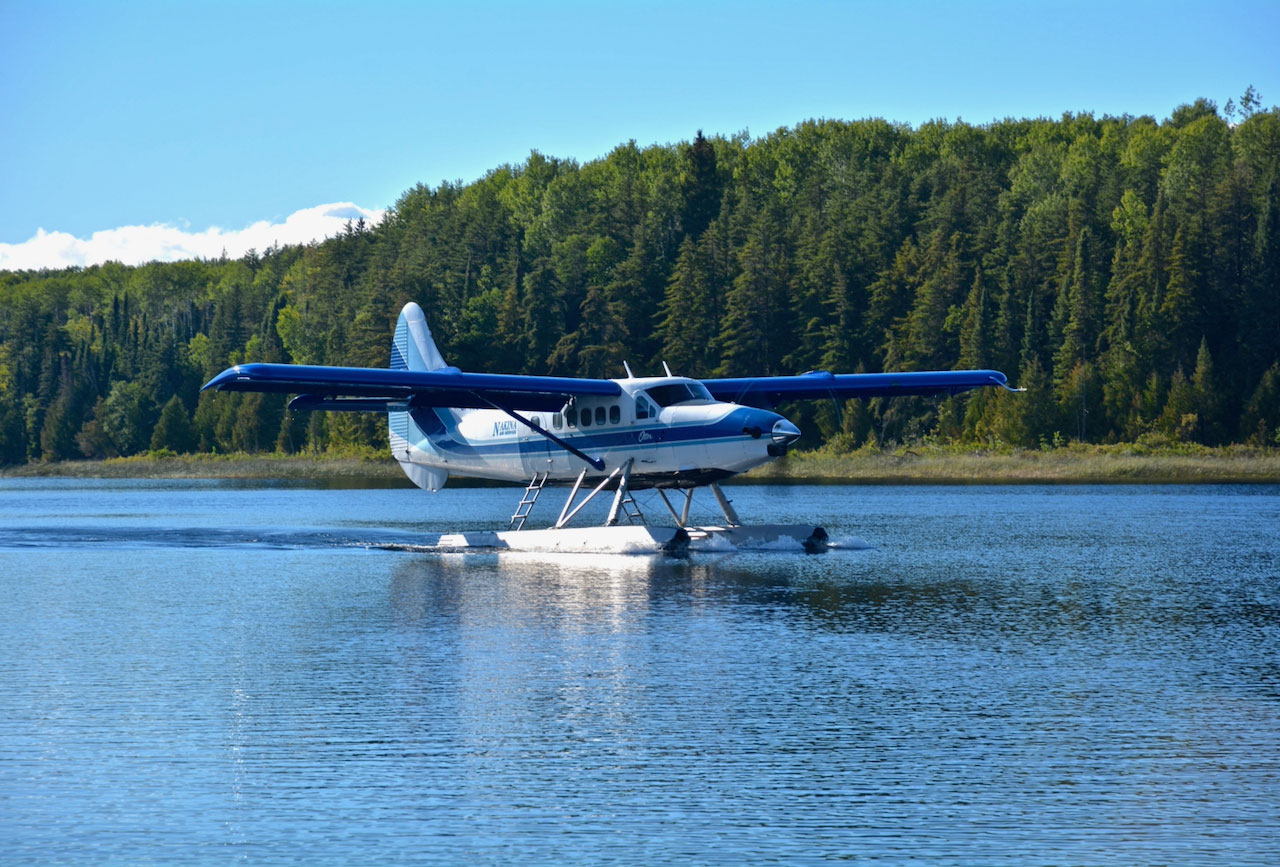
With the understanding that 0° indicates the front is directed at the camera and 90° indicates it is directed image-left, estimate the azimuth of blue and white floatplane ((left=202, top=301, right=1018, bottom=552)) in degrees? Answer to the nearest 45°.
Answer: approximately 315°
